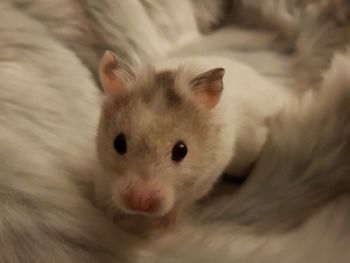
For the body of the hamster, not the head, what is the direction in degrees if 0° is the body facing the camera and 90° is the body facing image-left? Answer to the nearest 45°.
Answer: approximately 45°
